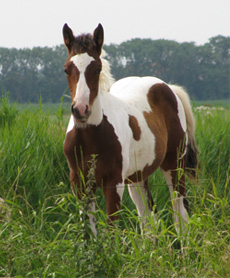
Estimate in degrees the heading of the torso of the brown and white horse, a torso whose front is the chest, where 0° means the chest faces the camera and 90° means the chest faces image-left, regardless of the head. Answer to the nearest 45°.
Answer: approximately 45°
